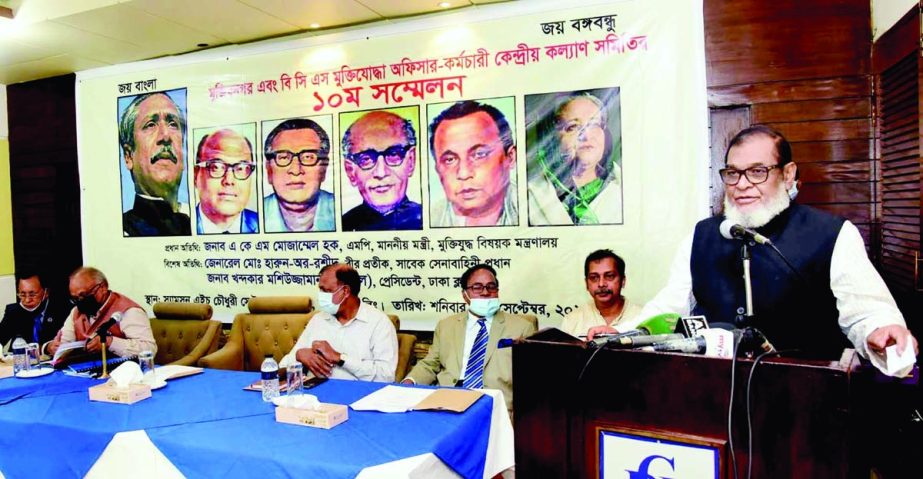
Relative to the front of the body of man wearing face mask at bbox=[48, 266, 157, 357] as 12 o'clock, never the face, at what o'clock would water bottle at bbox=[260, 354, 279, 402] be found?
The water bottle is roughly at 10 o'clock from the man wearing face mask.

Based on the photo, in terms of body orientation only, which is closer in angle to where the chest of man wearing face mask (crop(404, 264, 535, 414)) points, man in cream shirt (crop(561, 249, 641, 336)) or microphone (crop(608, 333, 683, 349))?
the microphone

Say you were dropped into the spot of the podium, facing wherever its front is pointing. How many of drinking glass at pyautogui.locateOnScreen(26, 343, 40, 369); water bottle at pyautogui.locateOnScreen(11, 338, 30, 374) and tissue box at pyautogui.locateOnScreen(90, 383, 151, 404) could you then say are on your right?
3

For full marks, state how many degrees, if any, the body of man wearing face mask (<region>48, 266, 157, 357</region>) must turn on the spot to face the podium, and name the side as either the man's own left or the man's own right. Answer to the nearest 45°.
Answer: approximately 45° to the man's own left

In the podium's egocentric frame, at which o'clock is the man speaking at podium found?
The man speaking at podium is roughly at 7 o'clock from the podium.

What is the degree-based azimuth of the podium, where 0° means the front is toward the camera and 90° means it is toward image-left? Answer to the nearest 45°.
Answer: approximately 0°
